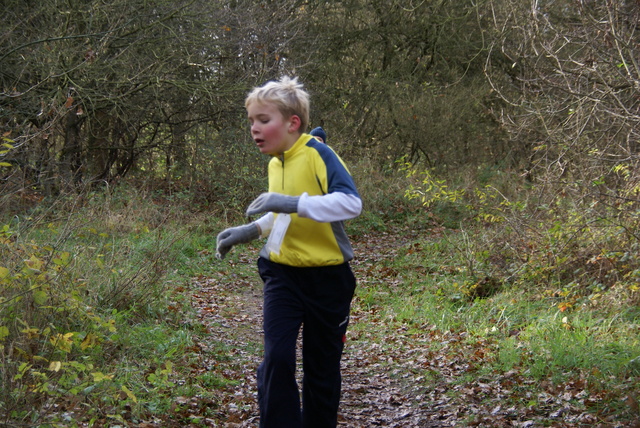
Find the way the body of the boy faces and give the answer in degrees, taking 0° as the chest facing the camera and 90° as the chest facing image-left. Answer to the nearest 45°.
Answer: approximately 45°
